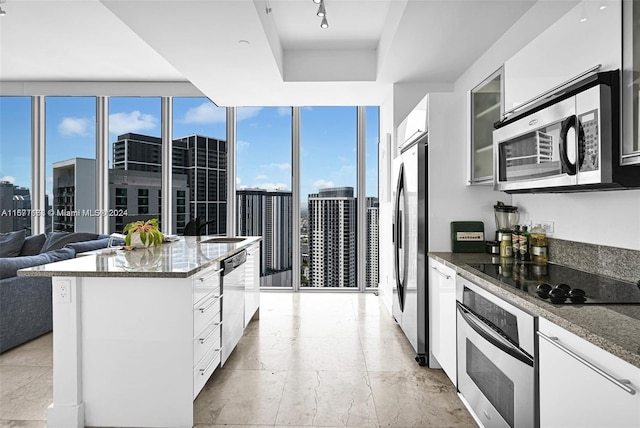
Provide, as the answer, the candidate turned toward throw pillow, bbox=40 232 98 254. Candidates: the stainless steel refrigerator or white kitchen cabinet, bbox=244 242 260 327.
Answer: the stainless steel refrigerator

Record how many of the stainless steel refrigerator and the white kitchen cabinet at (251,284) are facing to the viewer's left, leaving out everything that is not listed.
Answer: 1

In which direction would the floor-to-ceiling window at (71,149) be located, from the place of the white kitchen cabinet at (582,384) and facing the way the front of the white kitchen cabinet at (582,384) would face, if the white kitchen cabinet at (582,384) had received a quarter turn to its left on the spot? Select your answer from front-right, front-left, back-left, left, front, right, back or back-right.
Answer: back-right

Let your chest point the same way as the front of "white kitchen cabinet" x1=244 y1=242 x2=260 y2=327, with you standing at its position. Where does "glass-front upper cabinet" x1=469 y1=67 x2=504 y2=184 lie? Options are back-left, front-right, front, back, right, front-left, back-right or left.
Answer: front-right

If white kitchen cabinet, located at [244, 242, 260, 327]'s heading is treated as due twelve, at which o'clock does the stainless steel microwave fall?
The stainless steel microwave is roughly at 2 o'clock from the white kitchen cabinet.

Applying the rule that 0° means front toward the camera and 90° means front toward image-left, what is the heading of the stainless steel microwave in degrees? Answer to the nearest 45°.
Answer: approximately 45°

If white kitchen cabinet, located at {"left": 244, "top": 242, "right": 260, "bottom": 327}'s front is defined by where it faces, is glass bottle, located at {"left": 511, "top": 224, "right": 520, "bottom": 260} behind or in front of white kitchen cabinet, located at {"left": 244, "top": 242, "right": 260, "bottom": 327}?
in front

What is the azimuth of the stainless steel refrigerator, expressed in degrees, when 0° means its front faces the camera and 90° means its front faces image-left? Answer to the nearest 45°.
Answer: approximately 90°

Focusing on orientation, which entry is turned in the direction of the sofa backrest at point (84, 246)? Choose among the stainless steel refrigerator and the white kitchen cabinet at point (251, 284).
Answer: the stainless steel refrigerator

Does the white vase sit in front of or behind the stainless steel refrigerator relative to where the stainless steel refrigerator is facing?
in front

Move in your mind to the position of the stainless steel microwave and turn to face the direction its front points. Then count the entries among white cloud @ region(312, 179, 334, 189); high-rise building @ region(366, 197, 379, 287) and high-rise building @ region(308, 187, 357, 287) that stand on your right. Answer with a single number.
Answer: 3

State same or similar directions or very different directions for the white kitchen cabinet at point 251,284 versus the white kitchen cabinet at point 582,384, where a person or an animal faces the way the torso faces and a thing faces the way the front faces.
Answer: very different directions

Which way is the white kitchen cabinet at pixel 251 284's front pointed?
to the viewer's right

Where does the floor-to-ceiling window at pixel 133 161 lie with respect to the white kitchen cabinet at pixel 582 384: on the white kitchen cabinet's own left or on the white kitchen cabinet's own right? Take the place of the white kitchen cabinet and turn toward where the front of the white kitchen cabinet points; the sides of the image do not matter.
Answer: on the white kitchen cabinet's own right
